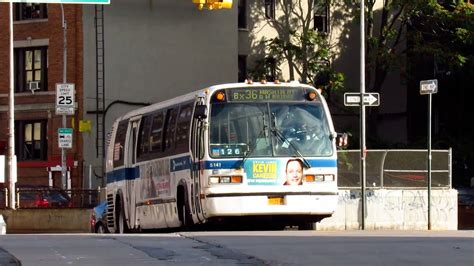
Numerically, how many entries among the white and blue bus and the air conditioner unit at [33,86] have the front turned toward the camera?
2

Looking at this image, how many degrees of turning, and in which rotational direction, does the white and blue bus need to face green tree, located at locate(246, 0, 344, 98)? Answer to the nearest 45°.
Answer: approximately 180°

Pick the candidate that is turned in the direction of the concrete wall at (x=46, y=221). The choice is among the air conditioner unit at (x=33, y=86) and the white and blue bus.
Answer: the air conditioner unit

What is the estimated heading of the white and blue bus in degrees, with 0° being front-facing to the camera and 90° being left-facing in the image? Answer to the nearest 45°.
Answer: approximately 0°
